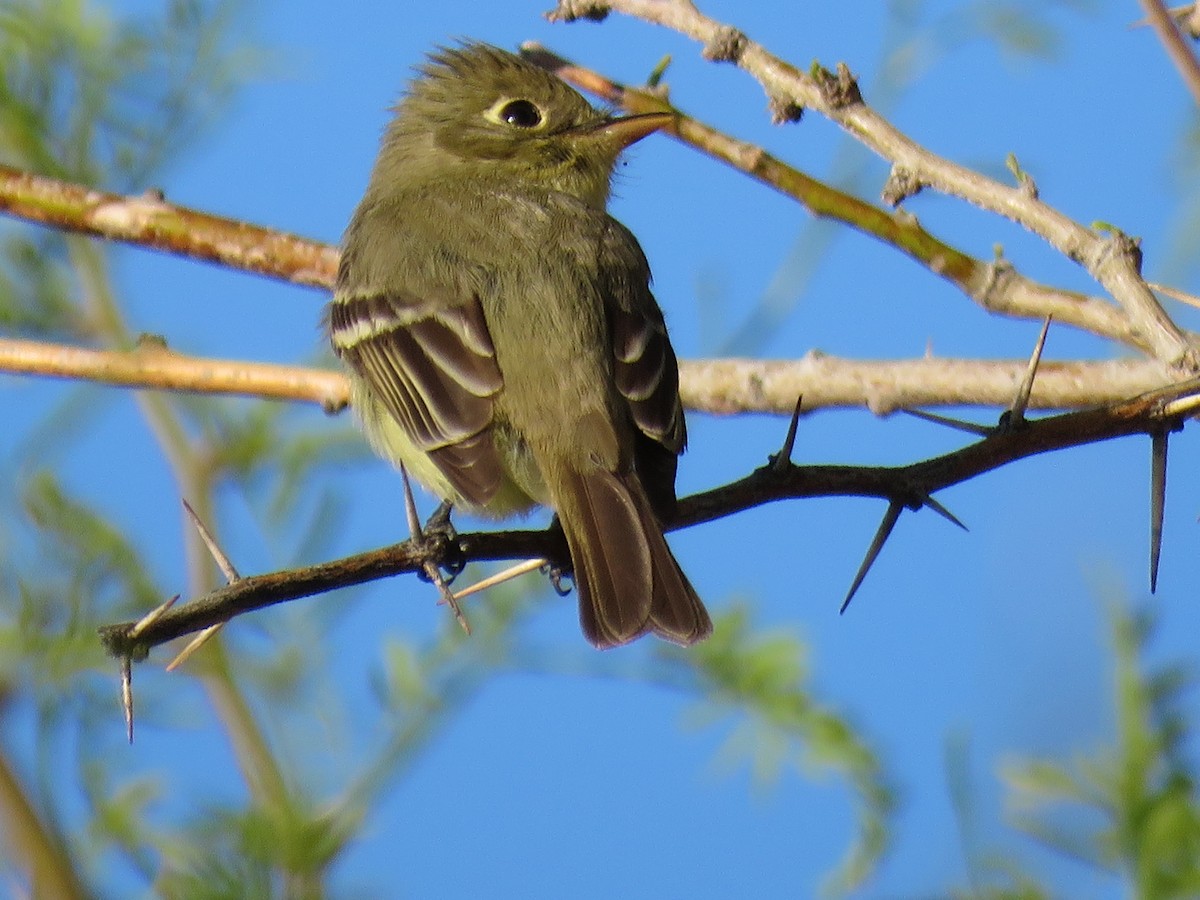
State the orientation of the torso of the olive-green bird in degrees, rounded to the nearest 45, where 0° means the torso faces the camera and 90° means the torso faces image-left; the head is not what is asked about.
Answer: approximately 135°
